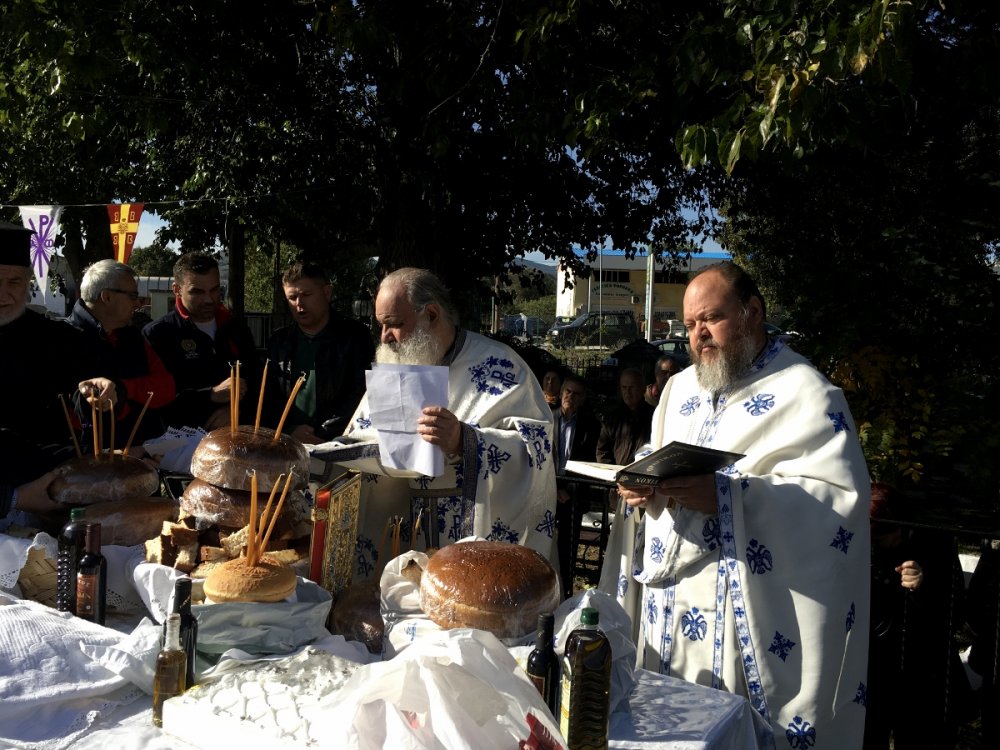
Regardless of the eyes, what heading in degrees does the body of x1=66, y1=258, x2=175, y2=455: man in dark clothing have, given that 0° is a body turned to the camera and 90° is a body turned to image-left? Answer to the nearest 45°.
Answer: approximately 270°

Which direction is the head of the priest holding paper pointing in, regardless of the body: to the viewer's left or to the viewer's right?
to the viewer's left

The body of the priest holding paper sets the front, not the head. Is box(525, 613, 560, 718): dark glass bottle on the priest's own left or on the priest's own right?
on the priest's own left

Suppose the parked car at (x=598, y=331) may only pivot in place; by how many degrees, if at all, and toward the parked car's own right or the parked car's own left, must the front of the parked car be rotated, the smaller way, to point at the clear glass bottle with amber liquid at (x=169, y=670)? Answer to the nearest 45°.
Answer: approximately 90° to the parked car's own left

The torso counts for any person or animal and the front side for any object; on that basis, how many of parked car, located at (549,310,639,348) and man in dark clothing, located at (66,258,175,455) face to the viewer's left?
1

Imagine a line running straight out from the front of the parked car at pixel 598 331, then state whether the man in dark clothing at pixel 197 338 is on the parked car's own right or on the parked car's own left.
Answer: on the parked car's own left

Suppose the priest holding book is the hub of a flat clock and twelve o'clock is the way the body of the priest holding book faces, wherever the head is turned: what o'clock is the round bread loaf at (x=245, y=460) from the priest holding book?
The round bread loaf is roughly at 1 o'clock from the priest holding book.

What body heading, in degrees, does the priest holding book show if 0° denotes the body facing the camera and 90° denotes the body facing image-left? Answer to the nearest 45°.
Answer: approximately 45°

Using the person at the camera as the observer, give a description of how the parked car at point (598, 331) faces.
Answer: facing to the left of the viewer

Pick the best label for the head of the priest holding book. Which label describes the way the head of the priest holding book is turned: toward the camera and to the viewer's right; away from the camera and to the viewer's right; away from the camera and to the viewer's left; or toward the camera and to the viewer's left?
toward the camera and to the viewer's left
